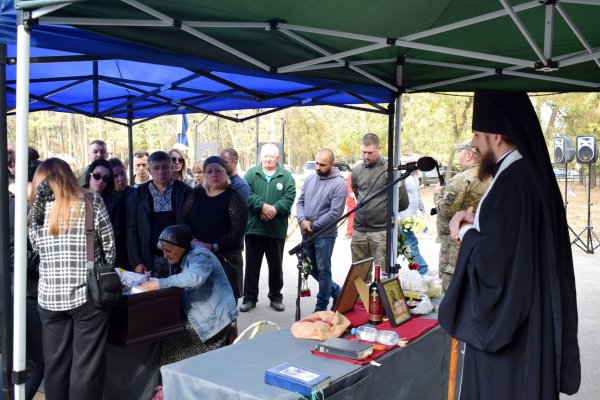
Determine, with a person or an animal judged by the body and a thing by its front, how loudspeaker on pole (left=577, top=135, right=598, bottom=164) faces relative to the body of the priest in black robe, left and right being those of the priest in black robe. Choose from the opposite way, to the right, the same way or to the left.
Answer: to the left

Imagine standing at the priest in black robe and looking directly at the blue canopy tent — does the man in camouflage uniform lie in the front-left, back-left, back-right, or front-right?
front-right

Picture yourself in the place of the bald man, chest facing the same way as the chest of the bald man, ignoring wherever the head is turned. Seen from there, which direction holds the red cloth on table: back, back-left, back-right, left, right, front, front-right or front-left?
front-left

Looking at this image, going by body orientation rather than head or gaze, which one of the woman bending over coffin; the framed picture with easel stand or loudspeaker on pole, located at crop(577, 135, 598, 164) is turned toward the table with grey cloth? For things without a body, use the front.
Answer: the loudspeaker on pole

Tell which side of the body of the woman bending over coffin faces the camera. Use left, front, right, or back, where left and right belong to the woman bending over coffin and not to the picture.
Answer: left

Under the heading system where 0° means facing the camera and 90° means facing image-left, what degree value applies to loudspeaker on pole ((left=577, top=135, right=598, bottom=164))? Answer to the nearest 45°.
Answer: approximately 0°

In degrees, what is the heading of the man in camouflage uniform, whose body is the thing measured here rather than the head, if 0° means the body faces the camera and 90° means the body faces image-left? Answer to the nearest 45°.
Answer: approximately 90°

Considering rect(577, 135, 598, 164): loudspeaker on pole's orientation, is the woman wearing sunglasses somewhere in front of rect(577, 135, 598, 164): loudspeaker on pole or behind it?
in front

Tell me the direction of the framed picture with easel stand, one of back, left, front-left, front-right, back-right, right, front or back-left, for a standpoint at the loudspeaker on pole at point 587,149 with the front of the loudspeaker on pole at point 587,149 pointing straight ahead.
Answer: front

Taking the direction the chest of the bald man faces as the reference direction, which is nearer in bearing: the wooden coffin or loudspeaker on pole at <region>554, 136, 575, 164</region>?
the wooden coffin

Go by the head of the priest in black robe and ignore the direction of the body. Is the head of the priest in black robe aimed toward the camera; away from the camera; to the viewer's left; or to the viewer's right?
to the viewer's left

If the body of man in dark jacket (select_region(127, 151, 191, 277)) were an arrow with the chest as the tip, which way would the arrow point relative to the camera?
toward the camera

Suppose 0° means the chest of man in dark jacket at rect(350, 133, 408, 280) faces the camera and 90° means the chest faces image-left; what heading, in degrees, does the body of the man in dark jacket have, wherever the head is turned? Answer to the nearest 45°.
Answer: approximately 45°
